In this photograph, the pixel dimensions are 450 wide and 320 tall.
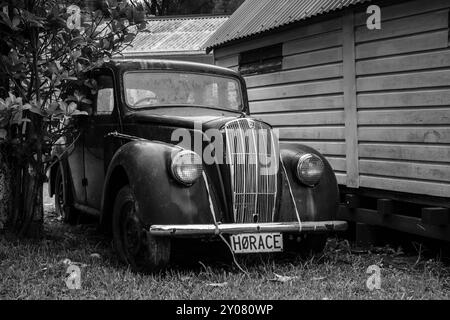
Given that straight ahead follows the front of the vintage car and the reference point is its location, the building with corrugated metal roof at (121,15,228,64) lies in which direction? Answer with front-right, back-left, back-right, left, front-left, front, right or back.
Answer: back-left

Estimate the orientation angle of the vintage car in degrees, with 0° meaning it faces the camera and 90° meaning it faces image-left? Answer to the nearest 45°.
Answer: approximately 315°

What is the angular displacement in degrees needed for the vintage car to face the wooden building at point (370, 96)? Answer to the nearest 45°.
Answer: approximately 90° to its left

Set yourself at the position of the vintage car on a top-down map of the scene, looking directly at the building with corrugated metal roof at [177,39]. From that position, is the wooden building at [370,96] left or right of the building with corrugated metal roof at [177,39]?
right
